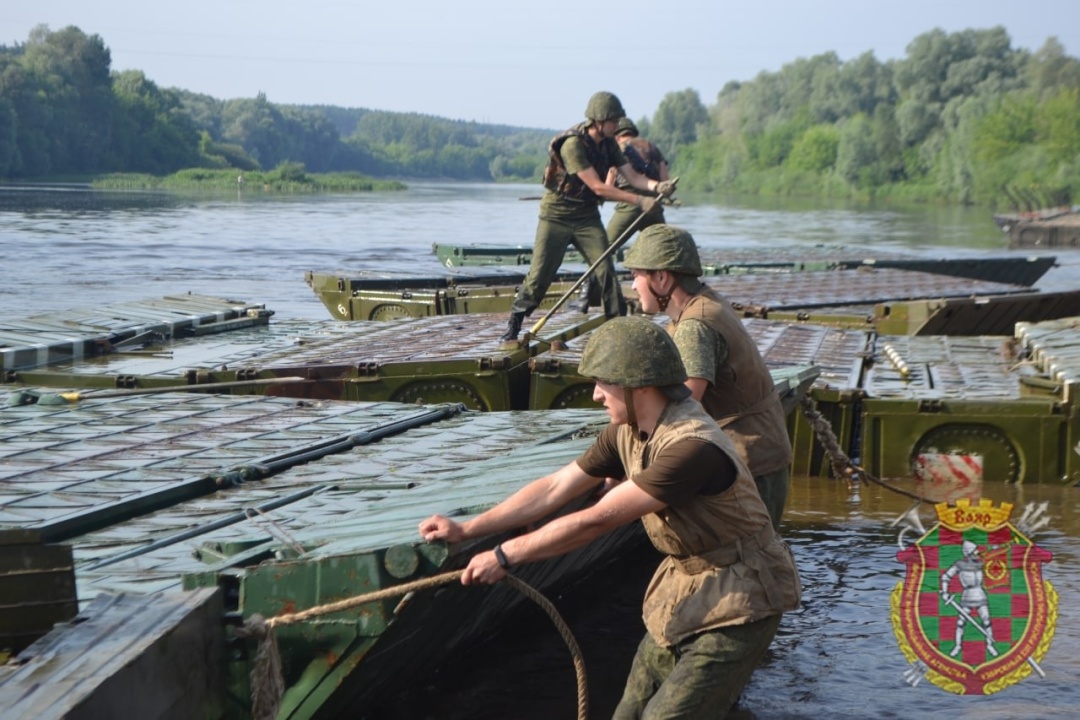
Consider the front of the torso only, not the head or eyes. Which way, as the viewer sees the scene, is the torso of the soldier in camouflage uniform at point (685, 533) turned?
to the viewer's left

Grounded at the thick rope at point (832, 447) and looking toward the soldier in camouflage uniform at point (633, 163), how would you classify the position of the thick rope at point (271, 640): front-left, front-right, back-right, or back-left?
back-left

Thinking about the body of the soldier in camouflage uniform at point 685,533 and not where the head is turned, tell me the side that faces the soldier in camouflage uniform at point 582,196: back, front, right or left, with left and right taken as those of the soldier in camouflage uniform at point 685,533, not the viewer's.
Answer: right

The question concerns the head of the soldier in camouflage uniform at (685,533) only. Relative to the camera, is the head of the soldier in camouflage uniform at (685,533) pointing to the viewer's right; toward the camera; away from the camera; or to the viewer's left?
to the viewer's left

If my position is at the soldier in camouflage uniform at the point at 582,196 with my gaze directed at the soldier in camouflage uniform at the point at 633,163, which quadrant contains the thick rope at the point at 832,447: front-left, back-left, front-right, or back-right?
back-right
